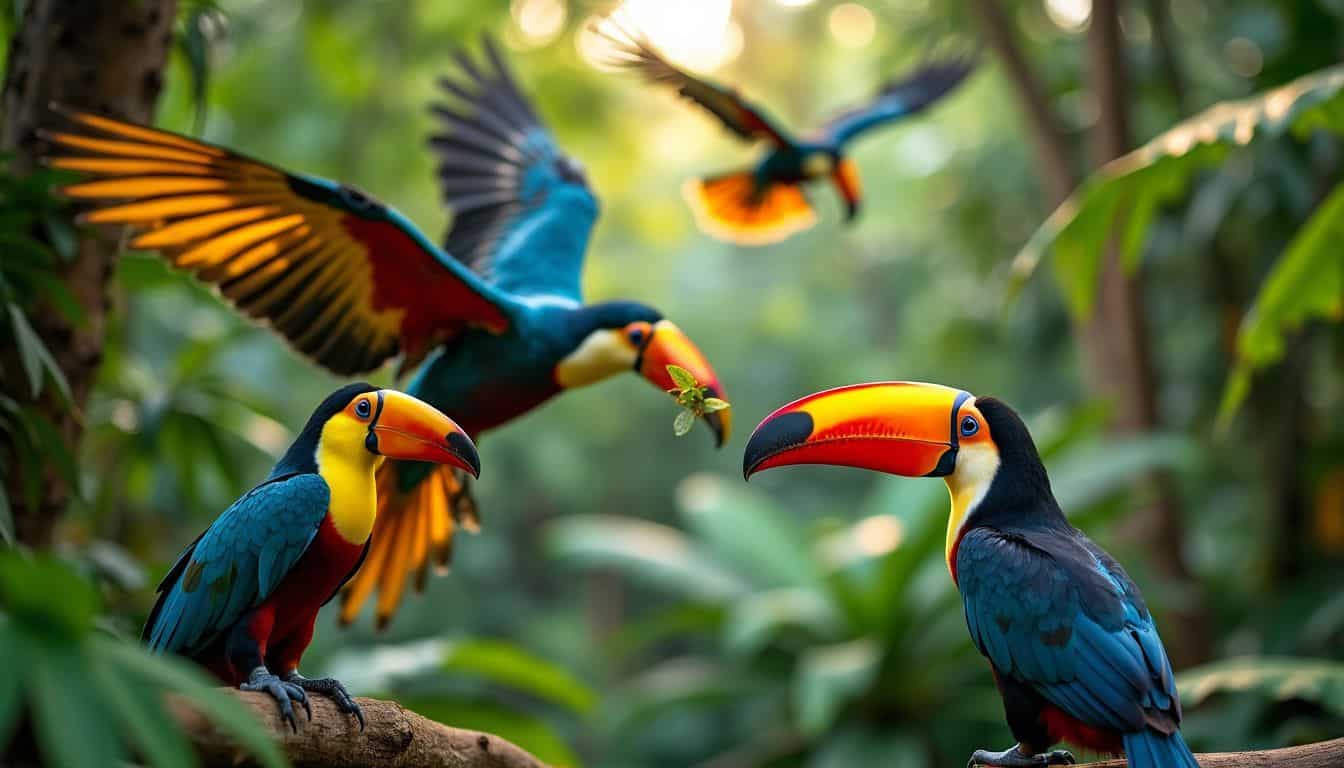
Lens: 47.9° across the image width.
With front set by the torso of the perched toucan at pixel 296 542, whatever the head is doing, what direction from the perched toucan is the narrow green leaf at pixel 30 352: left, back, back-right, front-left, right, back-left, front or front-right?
back-left

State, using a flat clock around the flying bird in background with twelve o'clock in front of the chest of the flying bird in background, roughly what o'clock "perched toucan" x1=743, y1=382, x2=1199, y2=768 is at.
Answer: The perched toucan is roughly at 1 o'clock from the flying bird in background.

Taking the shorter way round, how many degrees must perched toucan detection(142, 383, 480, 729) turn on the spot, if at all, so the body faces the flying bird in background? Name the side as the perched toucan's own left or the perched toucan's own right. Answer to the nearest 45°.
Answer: approximately 90° to the perched toucan's own left

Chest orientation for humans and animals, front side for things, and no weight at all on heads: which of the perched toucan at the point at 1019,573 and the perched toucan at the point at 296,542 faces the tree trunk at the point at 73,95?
the perched toucan at the point at 1019,573

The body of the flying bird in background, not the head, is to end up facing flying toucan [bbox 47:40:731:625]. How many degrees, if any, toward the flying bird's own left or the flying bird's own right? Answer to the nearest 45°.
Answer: approximately 45° to the flying bird's own right

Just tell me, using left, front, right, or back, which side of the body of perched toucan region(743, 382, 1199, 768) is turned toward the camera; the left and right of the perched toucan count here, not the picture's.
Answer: left

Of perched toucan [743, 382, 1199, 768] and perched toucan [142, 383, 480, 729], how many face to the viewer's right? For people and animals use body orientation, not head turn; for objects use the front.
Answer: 1

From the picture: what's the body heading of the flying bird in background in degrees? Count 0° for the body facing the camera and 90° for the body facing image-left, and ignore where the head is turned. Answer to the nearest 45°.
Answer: approximately 315°

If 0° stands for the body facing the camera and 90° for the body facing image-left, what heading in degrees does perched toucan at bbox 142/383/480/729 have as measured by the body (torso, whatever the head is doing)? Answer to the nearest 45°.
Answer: approximately 270°
